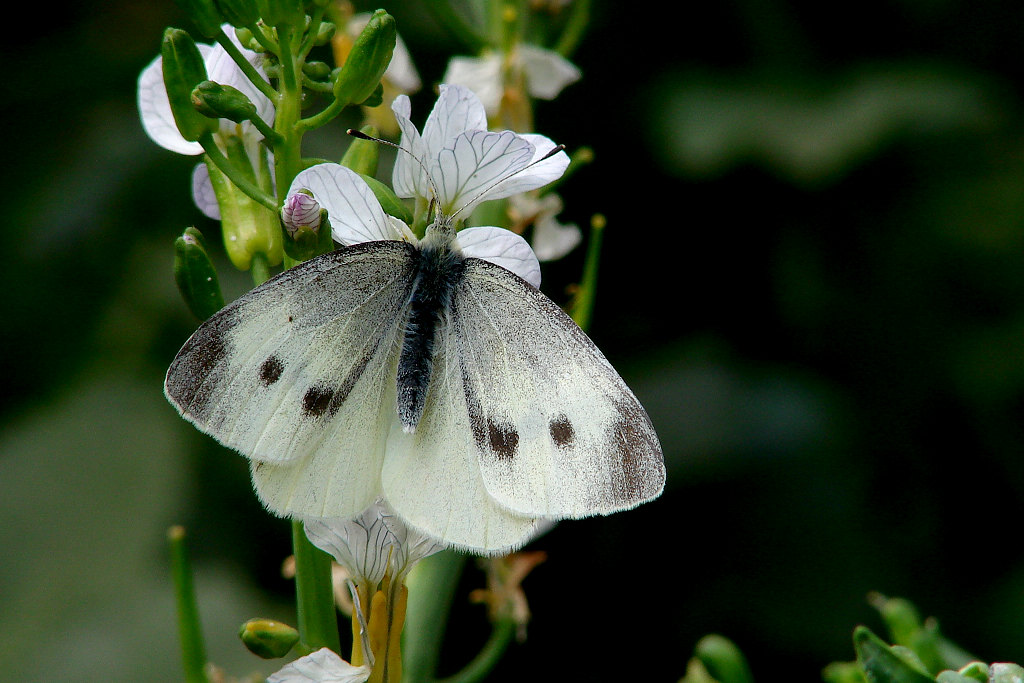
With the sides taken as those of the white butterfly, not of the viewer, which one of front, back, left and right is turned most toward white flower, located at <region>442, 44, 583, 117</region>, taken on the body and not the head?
front

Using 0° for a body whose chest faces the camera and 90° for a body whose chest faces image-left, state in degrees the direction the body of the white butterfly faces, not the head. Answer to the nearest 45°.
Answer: approximately 180°
